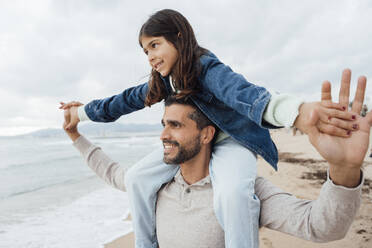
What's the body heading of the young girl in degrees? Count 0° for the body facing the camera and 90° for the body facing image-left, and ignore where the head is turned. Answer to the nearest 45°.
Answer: approximately 45°

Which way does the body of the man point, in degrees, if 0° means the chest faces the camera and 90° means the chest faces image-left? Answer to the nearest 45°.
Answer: approximately 45°
